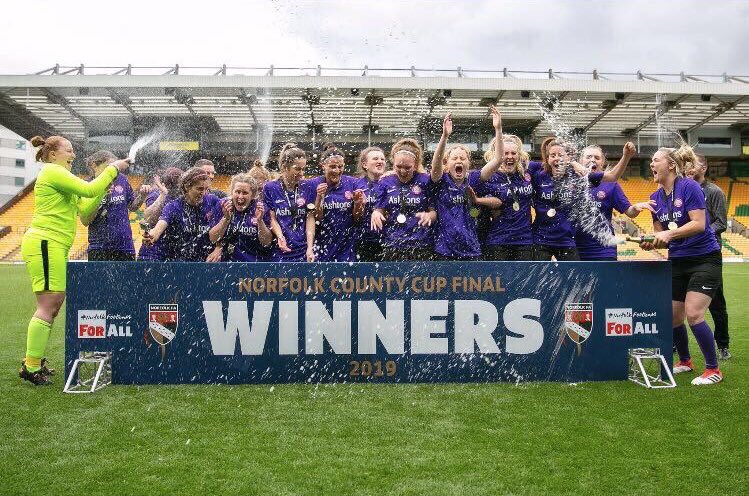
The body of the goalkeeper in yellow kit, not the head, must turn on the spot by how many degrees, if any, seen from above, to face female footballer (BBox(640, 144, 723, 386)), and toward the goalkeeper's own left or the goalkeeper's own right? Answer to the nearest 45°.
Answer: approximately 45° to the goalkeeper's own right

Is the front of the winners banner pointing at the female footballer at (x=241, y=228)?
no

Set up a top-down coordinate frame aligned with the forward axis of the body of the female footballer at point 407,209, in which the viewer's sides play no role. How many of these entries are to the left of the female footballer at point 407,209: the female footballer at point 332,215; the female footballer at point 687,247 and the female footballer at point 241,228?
1

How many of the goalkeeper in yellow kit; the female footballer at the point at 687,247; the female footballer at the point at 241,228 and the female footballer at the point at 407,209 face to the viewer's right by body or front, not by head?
1

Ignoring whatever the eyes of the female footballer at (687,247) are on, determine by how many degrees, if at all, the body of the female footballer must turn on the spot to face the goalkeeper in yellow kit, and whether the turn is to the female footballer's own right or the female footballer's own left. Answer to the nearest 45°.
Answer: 0° — they already face them

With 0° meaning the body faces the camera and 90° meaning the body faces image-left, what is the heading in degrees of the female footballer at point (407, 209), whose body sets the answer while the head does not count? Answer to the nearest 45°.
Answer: approximately 0°

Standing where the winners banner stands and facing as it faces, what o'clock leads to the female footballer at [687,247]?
The female footballer is roughly at 9 o'clock from the winners banner.

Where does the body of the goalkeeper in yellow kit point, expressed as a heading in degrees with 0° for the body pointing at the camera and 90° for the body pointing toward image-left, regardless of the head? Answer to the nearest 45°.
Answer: approximately 270°

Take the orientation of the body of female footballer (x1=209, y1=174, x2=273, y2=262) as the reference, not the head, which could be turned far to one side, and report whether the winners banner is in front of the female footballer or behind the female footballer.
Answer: in front

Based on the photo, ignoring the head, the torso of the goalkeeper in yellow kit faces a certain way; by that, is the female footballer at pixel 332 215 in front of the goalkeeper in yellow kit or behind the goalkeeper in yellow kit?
in front

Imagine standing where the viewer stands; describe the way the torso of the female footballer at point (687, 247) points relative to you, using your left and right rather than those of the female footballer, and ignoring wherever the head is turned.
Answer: facing the viewer and to the left of the viewer

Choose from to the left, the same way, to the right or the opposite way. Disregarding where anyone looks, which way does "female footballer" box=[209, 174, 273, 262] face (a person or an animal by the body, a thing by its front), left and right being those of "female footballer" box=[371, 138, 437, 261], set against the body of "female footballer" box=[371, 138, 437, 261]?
the same way

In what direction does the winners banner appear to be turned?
toward the camera

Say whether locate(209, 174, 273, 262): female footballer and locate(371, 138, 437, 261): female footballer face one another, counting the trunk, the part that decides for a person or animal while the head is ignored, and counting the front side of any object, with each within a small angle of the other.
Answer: no

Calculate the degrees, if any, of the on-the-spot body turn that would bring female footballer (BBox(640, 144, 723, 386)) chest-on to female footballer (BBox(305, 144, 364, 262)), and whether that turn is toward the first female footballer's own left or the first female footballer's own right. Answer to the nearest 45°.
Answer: approximately 45° to the first female footballer's own right

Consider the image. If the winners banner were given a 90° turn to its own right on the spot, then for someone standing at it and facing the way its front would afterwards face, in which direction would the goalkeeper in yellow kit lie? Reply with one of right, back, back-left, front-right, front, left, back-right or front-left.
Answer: front

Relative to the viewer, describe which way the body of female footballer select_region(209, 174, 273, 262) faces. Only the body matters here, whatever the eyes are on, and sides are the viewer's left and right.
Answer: facing the viewer

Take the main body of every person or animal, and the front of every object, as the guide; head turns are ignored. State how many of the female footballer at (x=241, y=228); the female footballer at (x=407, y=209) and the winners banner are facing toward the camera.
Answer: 3

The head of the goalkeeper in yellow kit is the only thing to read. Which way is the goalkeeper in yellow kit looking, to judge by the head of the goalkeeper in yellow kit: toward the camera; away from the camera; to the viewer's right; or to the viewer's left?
to the viewer's right
